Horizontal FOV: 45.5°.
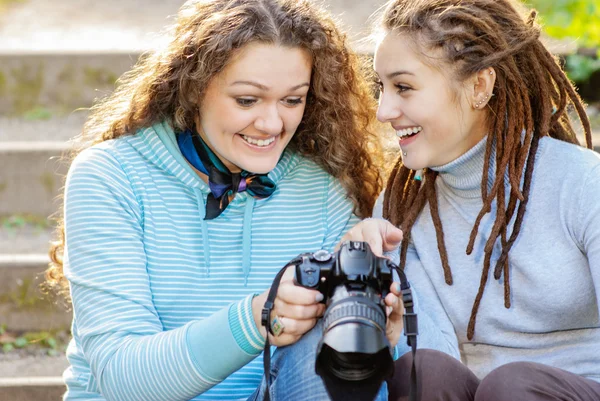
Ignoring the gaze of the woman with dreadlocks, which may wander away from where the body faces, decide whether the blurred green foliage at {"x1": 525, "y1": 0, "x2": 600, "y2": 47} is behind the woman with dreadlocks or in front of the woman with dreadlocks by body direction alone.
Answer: behind

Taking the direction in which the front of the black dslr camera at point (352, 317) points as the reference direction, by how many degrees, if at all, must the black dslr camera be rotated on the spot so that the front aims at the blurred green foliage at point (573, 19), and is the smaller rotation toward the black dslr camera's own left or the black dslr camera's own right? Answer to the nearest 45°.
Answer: approximately 135° to the black dslr camera's own left

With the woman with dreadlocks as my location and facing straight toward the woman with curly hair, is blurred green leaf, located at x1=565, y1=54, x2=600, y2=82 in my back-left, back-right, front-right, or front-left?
back-right

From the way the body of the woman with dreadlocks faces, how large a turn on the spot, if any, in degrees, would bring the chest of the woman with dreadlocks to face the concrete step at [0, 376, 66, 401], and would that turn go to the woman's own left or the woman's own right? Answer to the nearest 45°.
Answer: approximately 45° to the woman's own right

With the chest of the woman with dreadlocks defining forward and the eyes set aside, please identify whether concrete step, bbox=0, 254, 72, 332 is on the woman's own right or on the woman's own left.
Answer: on the woman's own right

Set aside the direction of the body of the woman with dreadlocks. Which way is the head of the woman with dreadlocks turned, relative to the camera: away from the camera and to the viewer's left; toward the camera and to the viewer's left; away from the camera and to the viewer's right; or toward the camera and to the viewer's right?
toward the camera and to the viewer's left

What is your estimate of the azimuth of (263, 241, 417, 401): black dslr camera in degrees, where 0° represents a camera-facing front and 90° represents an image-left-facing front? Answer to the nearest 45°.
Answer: approximately 0°

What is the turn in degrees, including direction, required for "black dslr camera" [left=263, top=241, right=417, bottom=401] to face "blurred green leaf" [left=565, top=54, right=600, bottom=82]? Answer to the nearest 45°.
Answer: approximately 135° to its left
